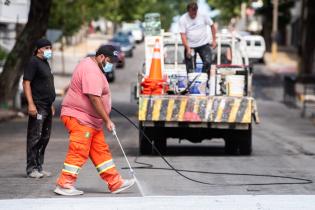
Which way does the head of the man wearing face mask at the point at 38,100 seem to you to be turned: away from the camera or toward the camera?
toward the camera

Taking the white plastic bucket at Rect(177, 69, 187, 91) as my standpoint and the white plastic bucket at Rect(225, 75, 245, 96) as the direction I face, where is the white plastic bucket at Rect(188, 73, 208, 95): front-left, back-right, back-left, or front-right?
front-right

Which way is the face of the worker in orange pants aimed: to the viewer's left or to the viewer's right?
to the viewer's right

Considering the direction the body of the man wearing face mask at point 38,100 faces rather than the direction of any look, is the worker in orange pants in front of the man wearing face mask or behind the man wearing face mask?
in front

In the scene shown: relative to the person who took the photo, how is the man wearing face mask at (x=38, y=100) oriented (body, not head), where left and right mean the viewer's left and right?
facing the viewer and to the right of the viewer

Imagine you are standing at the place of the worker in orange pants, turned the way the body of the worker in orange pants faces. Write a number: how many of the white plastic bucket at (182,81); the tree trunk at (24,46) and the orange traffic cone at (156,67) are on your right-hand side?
0

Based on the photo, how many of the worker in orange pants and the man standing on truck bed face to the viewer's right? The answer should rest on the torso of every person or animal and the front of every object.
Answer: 1

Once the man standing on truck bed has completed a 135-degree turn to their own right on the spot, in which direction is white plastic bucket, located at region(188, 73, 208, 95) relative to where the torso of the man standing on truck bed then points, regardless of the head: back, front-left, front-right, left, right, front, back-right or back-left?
back-left

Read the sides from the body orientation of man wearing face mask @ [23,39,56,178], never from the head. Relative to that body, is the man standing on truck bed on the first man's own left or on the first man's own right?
on the first man's own left

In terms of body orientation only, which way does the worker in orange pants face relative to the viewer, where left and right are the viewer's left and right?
facing to the right of the viewer

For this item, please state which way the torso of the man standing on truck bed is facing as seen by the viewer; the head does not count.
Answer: toward the camera

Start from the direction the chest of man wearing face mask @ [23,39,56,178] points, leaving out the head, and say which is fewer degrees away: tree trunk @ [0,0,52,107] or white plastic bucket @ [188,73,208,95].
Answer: the white plastic bucket

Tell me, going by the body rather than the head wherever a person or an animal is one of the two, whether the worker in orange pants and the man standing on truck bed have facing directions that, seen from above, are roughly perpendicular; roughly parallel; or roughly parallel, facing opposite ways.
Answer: roughly perpendicular

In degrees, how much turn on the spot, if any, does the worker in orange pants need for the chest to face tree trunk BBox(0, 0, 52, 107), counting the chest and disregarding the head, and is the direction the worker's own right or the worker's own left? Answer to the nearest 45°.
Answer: approximately 90° to the worker's own left
